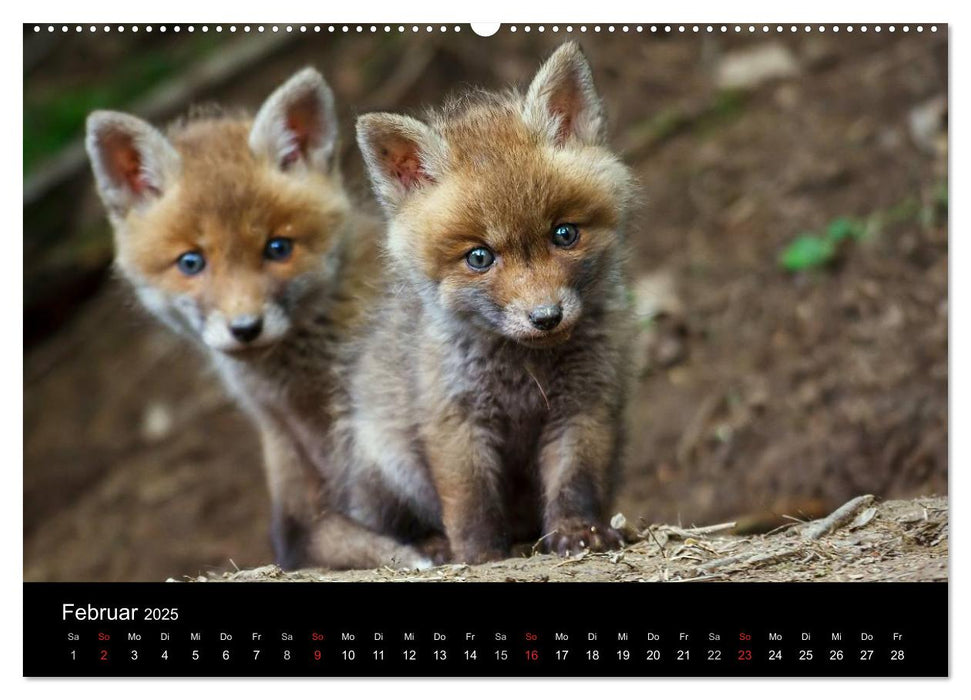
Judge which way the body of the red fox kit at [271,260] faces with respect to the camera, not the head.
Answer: toward the camera

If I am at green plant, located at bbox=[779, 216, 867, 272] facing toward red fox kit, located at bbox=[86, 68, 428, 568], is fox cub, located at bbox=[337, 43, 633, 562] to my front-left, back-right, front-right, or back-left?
front-left

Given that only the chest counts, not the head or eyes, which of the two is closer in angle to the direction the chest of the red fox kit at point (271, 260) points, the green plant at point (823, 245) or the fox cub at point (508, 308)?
the fox cub

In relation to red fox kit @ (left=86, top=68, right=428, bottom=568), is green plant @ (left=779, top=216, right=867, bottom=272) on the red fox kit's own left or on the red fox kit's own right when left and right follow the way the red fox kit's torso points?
on the red fox kit's own left
